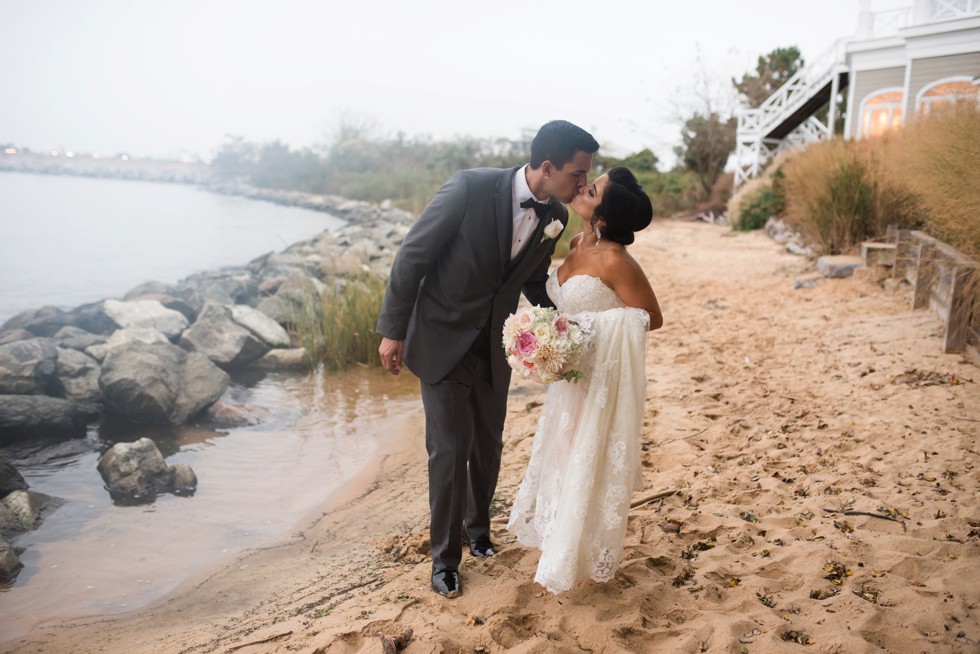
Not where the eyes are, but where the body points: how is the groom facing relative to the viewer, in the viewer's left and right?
facing the viewer and to the right of the viewer

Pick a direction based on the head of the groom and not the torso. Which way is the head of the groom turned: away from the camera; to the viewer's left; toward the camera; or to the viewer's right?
to the viewer's right

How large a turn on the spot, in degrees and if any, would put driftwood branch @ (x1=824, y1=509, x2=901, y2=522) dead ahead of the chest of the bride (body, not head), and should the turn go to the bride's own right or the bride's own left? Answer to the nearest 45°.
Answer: approximately 180°

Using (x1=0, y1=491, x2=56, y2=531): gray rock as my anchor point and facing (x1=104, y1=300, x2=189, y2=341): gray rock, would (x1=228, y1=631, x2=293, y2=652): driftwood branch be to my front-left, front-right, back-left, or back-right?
back-right

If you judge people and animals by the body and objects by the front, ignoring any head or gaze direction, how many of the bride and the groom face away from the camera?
0

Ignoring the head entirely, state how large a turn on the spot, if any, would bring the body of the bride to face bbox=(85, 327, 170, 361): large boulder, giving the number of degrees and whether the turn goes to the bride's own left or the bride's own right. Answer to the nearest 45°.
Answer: approximately 90° to the bride's own right

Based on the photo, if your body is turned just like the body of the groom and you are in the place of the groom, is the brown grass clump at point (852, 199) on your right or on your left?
on your left

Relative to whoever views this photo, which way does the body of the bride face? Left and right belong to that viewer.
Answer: facing the viewer and to the left of the viewer

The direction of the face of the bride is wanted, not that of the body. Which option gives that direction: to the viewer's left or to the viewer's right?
to the viewer's left

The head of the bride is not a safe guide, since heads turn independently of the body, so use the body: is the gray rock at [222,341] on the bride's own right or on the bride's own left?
on the bride's own right
